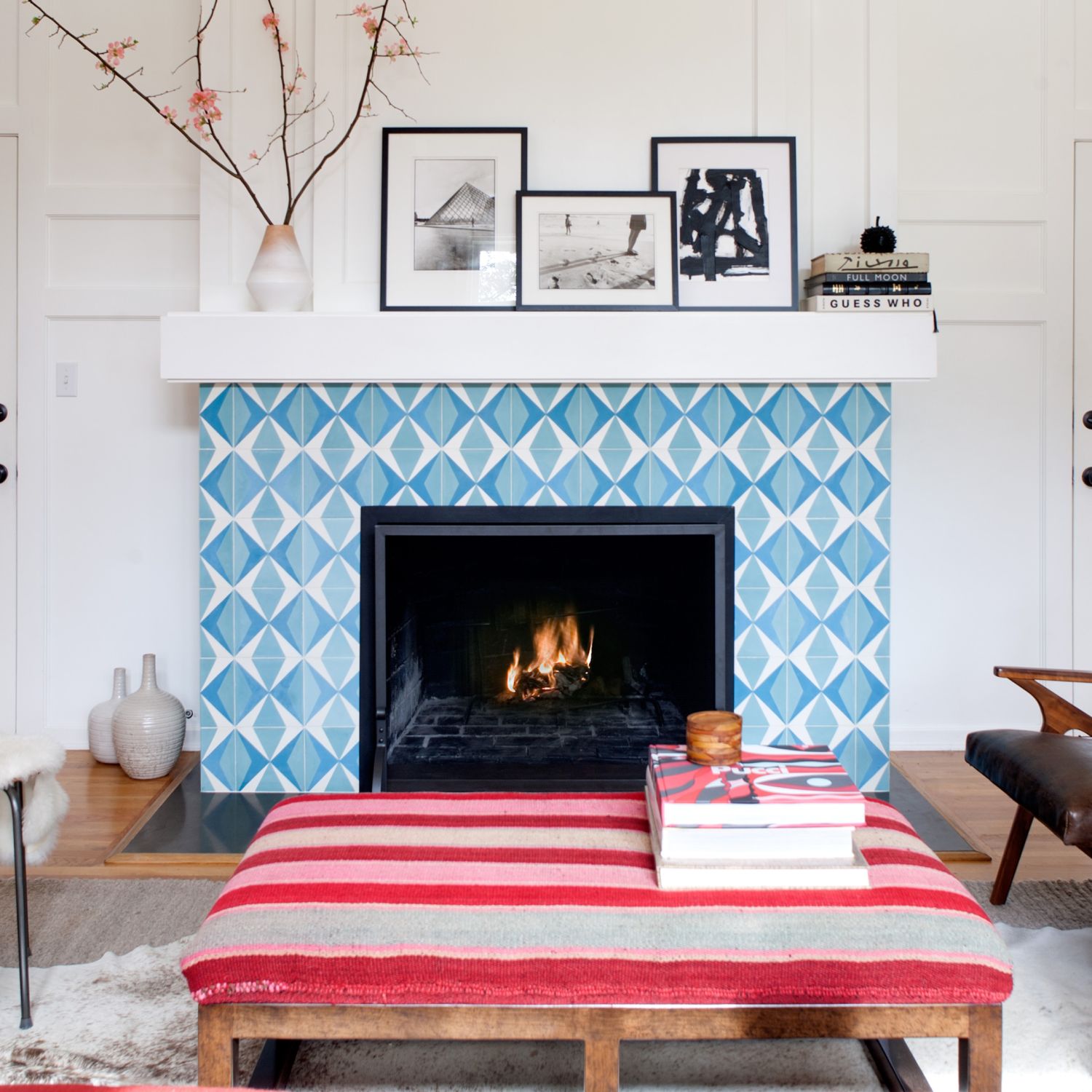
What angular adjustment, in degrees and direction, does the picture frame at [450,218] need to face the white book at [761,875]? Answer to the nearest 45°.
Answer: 0° — it already faces it

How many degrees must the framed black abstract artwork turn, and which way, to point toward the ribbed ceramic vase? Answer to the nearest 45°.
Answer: approximately 90° to its right

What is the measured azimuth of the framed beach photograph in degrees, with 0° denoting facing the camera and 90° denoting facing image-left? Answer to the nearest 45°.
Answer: approximately 0°

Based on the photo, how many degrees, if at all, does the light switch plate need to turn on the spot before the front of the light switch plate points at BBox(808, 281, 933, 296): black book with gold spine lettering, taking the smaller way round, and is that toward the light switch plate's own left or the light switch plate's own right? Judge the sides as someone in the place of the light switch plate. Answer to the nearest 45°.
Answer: approximately 45° to the light switch plate's own left

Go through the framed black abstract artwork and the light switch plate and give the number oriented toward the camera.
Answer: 2

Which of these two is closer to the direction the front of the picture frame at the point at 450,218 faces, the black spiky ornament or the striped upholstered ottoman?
the striped upholstered ottoman

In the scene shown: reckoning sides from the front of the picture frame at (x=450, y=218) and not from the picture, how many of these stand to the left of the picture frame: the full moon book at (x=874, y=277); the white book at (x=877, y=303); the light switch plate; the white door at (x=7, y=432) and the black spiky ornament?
3
